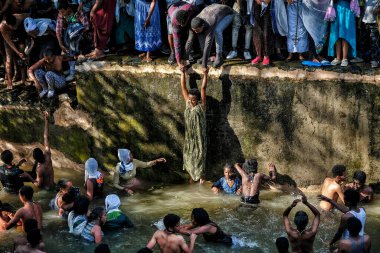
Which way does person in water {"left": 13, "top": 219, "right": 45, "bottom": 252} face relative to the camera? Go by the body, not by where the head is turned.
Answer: away from the camera

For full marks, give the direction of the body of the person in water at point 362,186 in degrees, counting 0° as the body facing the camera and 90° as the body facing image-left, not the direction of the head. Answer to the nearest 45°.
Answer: approximately 45°

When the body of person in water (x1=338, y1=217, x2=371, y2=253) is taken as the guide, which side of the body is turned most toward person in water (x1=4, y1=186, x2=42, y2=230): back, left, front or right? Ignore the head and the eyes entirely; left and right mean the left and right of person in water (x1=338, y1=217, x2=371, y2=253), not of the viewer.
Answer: left

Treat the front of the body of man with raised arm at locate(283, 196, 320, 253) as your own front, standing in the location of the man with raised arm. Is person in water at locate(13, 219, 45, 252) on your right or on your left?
on your left

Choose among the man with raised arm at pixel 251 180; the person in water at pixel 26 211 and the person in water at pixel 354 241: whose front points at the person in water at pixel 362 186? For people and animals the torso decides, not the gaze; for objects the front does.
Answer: the person in water at pixel 354 241

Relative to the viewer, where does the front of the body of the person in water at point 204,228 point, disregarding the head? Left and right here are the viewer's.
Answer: facing to the left of the viewer

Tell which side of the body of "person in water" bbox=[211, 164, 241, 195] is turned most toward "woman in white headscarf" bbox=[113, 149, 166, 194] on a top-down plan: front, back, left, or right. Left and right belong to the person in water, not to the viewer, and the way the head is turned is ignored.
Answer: right

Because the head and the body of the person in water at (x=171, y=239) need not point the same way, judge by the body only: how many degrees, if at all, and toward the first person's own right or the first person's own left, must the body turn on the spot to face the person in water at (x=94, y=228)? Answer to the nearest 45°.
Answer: approximately 45° to the first person's own left

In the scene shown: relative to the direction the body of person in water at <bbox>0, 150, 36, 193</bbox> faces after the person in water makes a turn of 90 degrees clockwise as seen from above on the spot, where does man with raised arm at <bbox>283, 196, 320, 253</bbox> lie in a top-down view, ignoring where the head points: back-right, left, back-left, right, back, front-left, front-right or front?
front

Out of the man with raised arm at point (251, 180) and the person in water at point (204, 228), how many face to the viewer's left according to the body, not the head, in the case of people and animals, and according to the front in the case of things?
1

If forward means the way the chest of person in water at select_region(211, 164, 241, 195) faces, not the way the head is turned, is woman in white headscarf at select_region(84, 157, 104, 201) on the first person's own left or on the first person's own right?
on the first person's own right

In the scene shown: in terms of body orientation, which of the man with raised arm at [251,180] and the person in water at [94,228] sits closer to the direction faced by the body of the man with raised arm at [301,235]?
the man with raised arm

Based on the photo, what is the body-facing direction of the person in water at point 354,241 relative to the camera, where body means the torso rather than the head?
away from the camera
